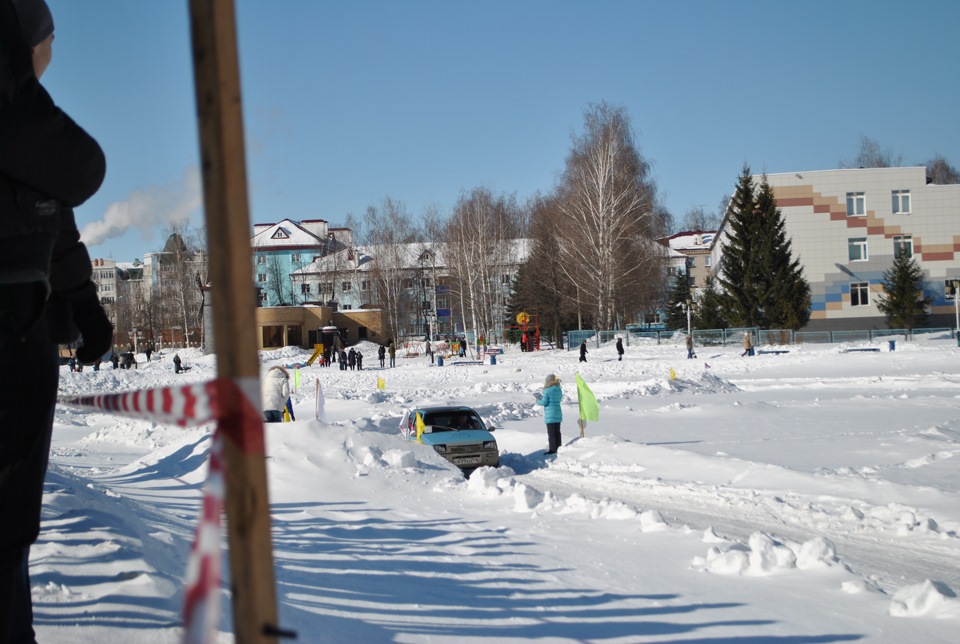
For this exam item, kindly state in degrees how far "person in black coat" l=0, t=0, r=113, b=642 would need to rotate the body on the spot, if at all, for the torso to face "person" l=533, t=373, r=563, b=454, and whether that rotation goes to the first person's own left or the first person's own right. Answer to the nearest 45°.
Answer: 0° — they already face them

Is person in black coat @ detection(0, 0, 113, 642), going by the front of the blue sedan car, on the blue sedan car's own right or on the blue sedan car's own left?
on the blue sedan car's own right

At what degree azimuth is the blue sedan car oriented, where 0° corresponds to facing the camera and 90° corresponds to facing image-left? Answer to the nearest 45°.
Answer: approximately 315°

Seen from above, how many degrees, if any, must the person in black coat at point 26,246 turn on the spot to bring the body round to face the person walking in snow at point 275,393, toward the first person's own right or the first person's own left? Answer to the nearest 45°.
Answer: approximately 45° to the first person's own left

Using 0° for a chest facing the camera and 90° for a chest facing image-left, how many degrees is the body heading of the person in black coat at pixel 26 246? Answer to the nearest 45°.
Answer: approximately 225°

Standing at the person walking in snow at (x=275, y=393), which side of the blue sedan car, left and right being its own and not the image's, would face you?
right

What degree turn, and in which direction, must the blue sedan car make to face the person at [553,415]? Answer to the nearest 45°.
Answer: approximately 45° to its left
